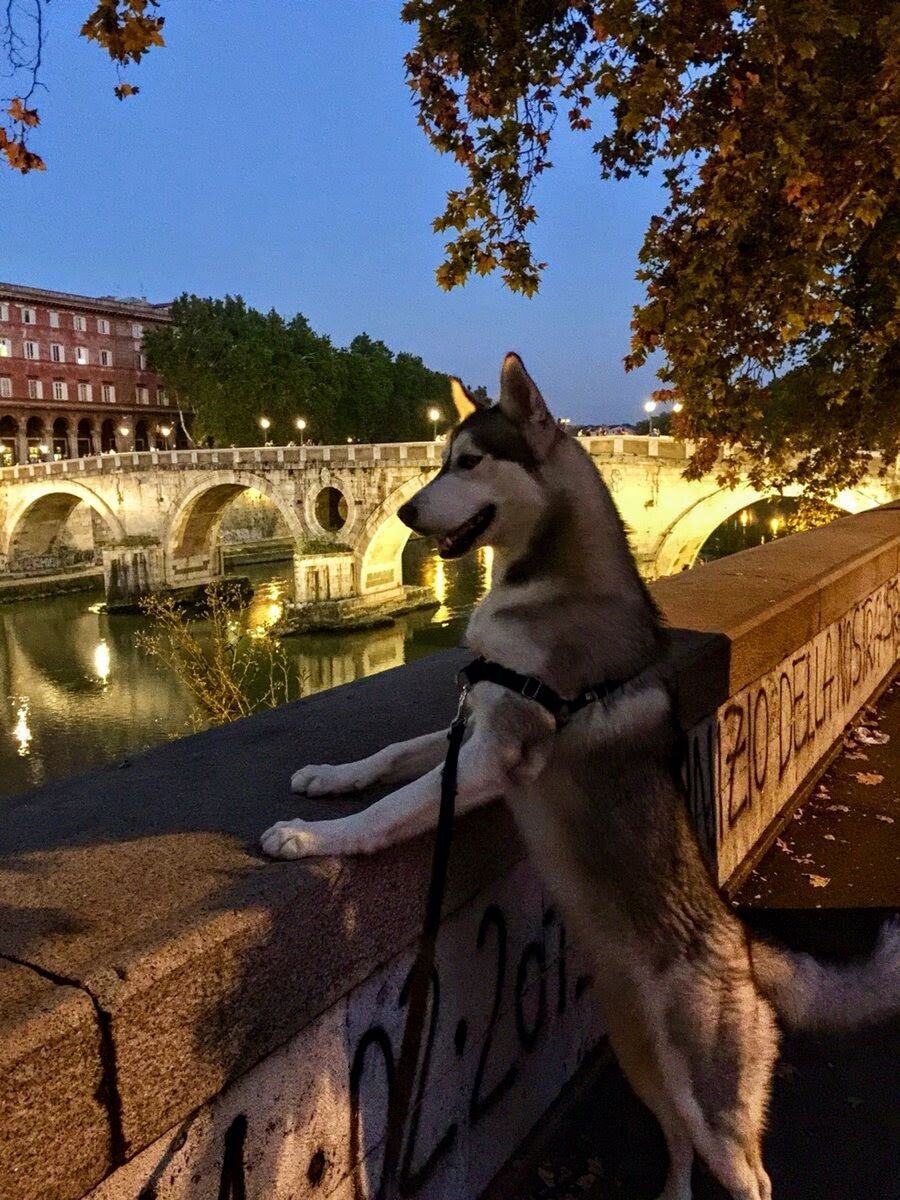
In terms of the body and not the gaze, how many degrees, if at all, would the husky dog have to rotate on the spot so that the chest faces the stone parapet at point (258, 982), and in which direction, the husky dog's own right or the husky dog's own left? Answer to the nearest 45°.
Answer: approximately 45° to the husky dog's own left

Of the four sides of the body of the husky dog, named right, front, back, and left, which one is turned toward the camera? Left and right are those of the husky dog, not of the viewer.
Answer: left

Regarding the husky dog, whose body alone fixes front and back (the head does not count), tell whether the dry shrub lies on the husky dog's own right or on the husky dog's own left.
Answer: on the husky dog's own right

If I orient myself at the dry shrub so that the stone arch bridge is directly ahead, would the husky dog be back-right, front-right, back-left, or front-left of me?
back-right
